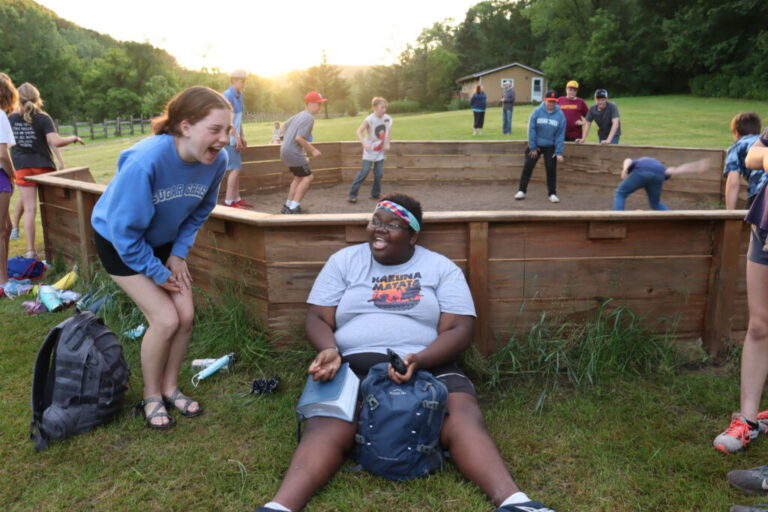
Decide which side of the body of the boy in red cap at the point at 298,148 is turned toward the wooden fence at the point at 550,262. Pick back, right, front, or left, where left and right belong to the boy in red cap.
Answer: right

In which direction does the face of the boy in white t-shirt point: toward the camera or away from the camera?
toward the camera

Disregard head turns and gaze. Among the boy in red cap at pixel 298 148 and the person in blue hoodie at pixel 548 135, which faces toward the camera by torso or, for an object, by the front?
the person in blue hoodie

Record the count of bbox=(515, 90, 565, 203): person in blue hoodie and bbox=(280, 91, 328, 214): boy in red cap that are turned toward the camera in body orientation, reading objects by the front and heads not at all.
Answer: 1

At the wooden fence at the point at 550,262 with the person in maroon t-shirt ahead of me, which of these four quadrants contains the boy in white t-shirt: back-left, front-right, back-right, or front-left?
front-left

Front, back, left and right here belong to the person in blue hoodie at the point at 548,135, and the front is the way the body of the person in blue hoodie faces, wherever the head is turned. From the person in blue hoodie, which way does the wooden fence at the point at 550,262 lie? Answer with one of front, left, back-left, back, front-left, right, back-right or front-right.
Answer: front

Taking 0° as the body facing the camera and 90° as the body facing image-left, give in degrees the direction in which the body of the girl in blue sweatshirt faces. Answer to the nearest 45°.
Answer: approximately 315°

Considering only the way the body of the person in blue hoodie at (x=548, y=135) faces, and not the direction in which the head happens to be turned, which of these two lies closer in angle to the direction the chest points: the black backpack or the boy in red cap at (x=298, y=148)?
the black backpack

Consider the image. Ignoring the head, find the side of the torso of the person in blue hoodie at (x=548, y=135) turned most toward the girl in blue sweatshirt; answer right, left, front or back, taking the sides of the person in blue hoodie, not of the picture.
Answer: front

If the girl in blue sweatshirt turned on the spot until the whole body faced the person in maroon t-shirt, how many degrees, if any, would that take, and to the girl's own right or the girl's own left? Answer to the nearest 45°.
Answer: approximately 90° to the girl's own left

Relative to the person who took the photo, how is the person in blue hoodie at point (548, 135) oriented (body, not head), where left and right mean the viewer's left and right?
facing the viewer

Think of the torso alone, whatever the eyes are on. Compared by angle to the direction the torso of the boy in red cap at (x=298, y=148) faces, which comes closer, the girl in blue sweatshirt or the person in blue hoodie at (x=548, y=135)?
the person in blue hoodie

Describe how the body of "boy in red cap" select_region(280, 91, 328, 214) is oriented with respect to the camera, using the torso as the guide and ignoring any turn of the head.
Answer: to the viewer's right

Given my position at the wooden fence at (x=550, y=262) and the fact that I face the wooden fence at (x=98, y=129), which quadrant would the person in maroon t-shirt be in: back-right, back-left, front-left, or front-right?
front-right

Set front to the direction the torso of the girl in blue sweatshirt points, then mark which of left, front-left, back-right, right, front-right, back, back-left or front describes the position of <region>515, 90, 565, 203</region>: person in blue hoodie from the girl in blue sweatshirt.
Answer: left

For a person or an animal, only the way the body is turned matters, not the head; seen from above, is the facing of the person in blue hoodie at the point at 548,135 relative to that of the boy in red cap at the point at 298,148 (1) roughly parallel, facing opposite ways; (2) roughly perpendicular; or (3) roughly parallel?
roughly perpendicular
